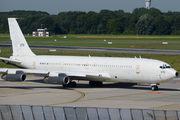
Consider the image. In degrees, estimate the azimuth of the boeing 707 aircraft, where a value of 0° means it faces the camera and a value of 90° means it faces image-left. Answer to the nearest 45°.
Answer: approximately 315°

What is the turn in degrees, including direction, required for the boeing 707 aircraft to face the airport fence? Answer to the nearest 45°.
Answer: approximately 45° to its right
